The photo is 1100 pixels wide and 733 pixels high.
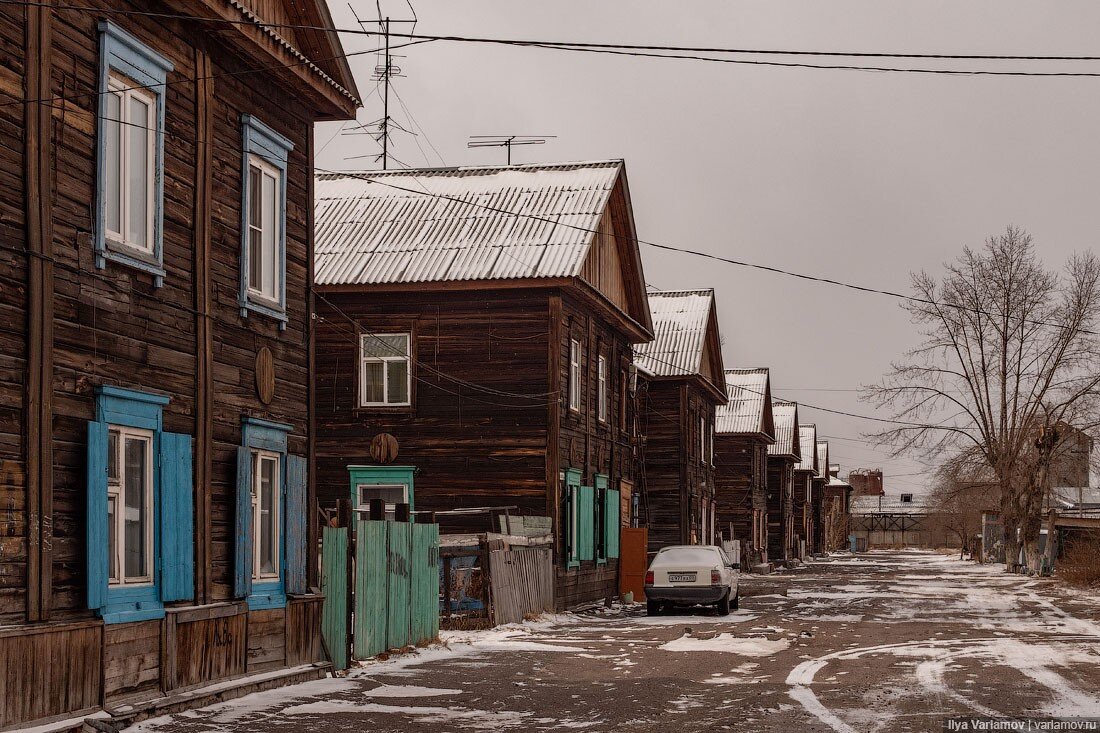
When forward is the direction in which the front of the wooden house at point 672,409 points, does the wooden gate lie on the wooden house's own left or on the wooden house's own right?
on the wooden house's own right

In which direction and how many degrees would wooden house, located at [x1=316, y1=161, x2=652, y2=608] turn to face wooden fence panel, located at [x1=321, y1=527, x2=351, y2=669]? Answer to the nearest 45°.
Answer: approximately 90° to its right

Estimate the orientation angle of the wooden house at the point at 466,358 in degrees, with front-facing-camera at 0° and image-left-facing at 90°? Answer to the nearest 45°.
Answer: approximately 270°

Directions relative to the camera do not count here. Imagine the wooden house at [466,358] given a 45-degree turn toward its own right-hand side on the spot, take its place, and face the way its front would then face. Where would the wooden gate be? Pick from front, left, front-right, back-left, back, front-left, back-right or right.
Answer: front-right

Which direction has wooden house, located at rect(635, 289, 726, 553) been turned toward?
to the viewer's right

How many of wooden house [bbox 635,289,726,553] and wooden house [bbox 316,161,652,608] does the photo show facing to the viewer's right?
2

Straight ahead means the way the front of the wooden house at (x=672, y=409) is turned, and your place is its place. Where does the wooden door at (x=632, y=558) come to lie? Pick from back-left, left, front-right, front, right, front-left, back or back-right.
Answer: right

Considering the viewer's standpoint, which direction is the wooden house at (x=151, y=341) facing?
facing the viewer and to the right of the viewer

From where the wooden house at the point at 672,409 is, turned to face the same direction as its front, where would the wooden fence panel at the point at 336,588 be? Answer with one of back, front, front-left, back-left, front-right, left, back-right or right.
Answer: right
